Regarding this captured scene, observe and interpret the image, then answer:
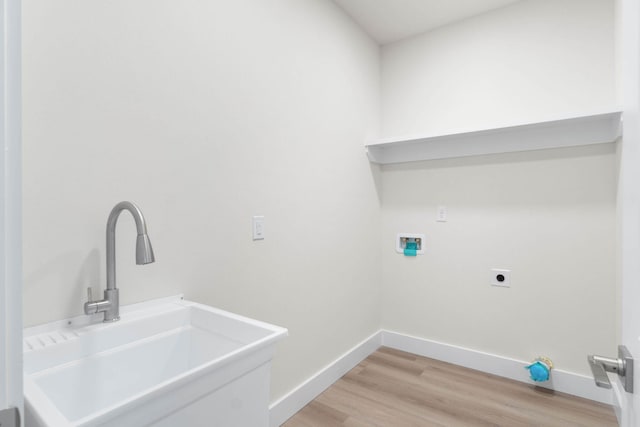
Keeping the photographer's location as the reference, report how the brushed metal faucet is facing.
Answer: facing the viewer and to the right of the viewer

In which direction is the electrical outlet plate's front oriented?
toward the camera

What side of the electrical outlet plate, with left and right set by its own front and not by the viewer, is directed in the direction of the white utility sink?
front

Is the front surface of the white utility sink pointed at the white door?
yes

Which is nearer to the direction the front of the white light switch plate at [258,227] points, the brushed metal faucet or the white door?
the white door

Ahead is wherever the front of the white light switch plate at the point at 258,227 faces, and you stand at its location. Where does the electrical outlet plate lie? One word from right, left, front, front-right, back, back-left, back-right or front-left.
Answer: front-left

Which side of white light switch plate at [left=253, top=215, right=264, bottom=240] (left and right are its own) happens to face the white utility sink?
right

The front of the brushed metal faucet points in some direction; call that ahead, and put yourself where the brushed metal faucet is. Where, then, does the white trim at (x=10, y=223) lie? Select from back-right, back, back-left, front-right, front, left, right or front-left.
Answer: front-right

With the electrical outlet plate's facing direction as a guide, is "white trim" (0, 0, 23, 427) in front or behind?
in front

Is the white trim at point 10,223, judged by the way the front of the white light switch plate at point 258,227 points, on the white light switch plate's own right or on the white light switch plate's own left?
on the white light switch plate's own right

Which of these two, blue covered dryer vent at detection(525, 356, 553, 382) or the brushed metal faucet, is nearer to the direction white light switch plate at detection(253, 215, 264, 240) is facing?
the blue covered dryer vent

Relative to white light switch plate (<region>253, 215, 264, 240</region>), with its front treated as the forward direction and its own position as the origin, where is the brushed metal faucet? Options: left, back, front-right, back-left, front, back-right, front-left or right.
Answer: right
